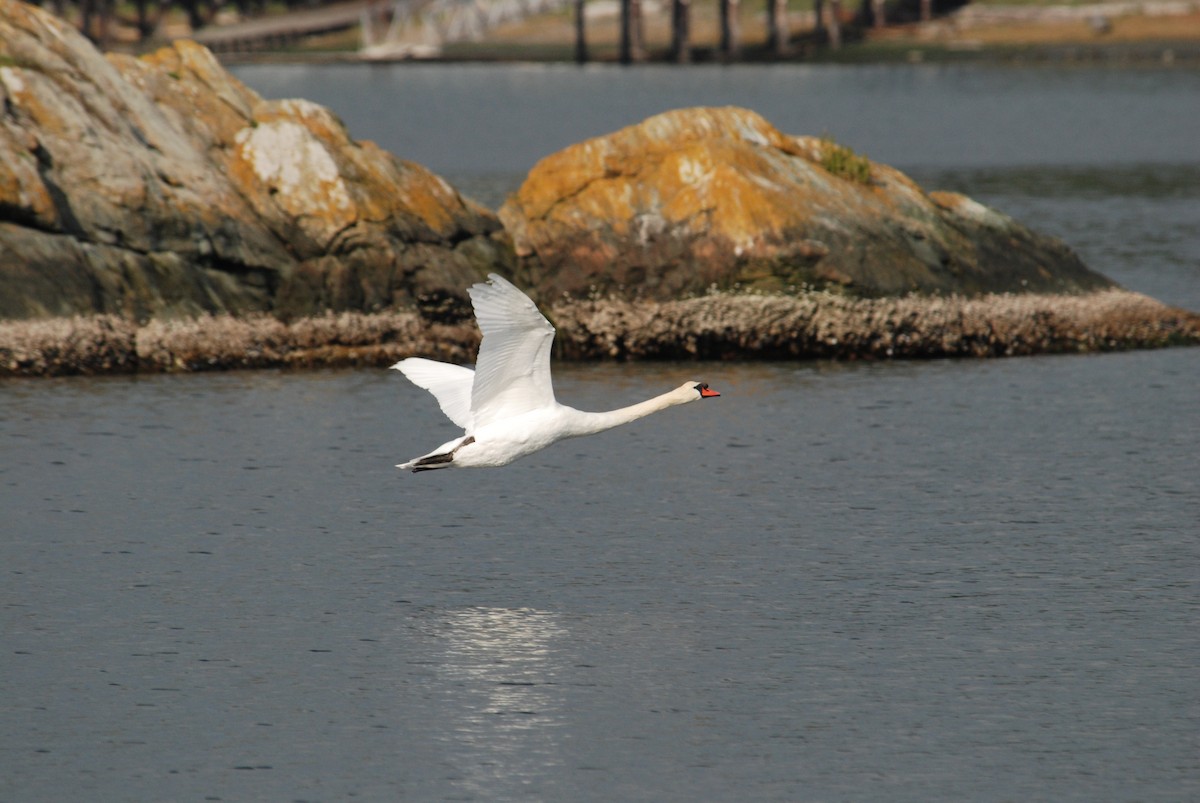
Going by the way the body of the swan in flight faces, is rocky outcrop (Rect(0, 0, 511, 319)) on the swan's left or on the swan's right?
on the swan's left

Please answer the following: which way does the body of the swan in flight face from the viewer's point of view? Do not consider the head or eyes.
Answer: to the viewer's right

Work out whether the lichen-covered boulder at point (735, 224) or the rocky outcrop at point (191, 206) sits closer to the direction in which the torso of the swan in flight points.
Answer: the lichen-covered boulder

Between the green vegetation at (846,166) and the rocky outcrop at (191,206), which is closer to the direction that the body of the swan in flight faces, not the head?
the green vegetation

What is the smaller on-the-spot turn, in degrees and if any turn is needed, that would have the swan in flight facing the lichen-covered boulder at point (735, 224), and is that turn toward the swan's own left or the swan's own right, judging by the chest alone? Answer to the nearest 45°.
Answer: approximately 90° to the swan's own left
